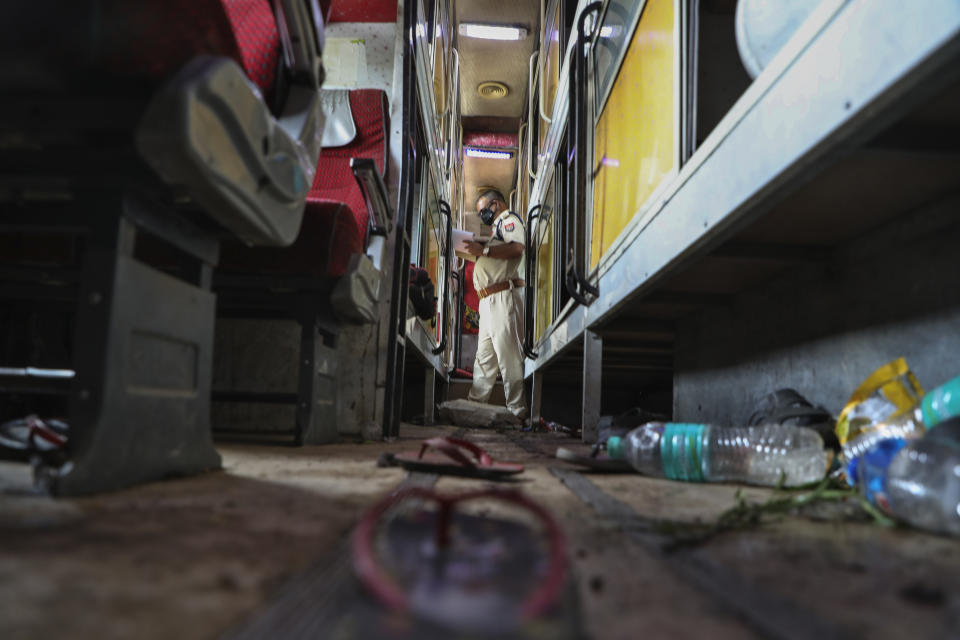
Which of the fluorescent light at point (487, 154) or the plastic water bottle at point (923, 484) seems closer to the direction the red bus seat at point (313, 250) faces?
the plastic water bottle

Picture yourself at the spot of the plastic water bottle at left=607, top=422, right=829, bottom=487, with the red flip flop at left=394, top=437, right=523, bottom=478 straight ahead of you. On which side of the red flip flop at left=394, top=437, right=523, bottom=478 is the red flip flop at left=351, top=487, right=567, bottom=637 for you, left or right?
left

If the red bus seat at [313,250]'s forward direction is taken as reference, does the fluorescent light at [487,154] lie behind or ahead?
behind

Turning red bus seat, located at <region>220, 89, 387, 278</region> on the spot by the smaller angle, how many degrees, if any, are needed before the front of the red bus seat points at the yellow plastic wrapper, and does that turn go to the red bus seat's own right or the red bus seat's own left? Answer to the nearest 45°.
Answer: approximately 90° to the red bus seat's own left

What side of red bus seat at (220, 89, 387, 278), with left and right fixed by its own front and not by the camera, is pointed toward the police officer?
back

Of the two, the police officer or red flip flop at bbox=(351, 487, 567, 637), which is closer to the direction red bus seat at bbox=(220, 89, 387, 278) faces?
the red flip flop

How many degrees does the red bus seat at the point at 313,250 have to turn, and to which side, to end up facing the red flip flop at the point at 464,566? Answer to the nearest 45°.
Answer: approximately 45° to its left

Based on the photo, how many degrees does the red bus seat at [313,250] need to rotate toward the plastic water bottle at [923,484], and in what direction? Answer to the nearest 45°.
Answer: approximately 90° to its left

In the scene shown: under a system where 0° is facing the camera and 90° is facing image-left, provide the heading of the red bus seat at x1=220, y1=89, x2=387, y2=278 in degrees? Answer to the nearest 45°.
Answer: approximately 45°

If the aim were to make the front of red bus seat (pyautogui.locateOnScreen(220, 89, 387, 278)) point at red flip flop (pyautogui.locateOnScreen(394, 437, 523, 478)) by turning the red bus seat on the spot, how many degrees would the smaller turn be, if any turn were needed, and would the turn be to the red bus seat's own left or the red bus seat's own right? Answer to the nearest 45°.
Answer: approximately 90° to the red bus seat's own left

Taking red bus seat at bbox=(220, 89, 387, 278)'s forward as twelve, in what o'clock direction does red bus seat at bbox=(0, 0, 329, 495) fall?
red bus seat at bbox=(0, 0, 329, 495) is roughly at 11 o'clock from red bus seat at bbox=(220, 89, 387, 278).
